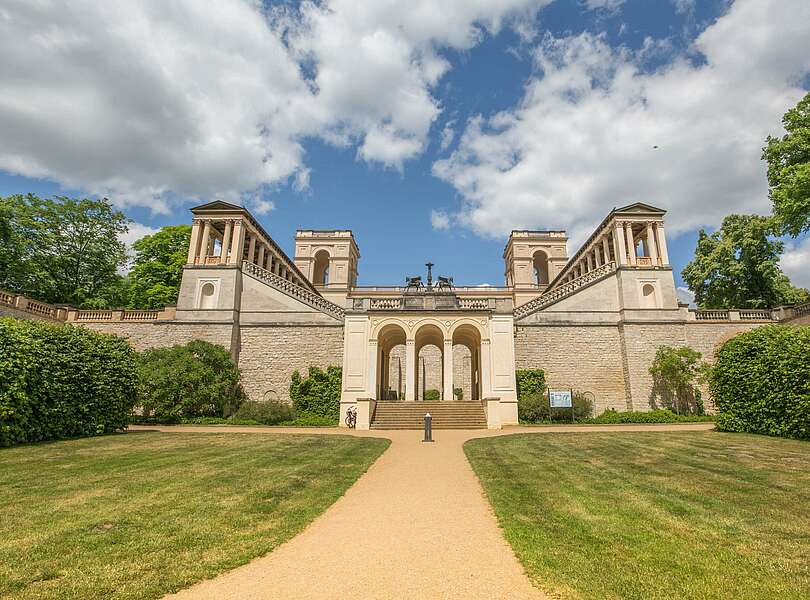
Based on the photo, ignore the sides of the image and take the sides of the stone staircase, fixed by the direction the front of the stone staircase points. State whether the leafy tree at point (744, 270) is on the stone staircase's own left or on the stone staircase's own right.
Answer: on the stone staircase's own left

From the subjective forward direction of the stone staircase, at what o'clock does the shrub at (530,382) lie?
The shrub is roughly at 8 o'clock from the stone staircase.

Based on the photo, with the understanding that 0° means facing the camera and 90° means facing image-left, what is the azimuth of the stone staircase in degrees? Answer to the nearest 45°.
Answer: approximately 0°

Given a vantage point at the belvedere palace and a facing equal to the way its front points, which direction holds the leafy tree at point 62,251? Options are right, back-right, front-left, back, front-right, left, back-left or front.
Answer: right

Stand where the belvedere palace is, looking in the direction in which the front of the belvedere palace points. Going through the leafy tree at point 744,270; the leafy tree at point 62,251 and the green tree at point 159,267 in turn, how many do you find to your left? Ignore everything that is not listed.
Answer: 1

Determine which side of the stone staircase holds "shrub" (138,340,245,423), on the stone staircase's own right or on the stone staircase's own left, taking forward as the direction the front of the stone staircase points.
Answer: on the stone staircase's own right

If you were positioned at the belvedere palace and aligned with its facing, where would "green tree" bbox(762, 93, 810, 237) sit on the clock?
The green tree is roughly at 10 o'clock from the belvedere palace.

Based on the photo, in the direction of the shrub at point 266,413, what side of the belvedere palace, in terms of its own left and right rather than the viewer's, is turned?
right

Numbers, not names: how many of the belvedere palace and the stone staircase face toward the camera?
2

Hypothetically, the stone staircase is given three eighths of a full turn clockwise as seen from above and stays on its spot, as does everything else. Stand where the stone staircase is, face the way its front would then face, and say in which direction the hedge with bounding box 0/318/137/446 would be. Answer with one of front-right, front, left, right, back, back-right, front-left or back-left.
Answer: left

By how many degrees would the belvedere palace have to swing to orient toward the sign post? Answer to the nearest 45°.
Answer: approximately 45° to its left
